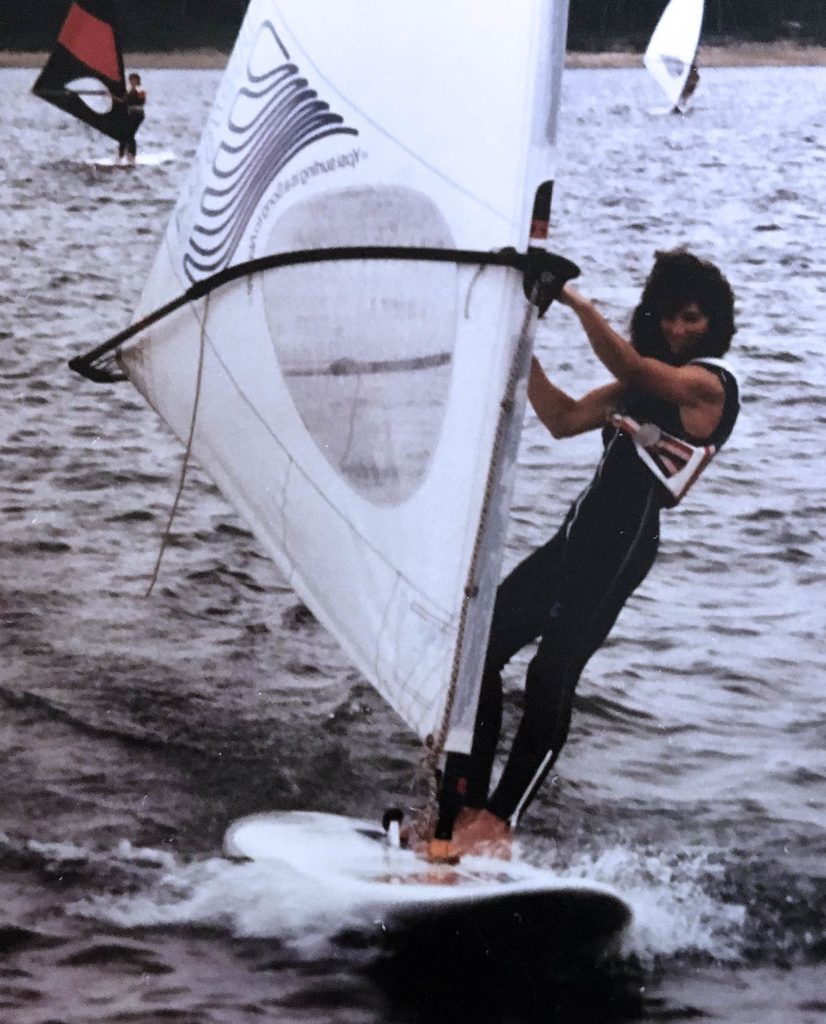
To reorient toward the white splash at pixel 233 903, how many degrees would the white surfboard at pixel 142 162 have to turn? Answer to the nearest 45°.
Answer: approximately 90° to its right

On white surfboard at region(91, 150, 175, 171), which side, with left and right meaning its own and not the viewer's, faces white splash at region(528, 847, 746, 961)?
right

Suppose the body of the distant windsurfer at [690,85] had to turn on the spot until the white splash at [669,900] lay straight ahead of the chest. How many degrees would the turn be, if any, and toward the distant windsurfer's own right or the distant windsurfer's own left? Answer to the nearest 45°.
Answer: approximately 90° to the distant windsurfer's own left

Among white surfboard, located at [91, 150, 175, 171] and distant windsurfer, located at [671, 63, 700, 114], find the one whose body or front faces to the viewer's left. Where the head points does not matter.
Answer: the distant windsurfer

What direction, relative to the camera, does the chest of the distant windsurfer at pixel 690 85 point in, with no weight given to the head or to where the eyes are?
to the viewer's left

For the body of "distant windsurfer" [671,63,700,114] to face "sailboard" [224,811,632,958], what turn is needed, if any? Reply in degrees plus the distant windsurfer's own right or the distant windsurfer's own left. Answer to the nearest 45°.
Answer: approximately 90° to the distant windsurfer's own left

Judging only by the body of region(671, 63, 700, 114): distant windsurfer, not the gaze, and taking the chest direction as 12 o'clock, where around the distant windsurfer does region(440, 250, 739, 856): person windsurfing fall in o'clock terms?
The person windsurfing is roughly at 9 o'clock from the distant windsurfer.

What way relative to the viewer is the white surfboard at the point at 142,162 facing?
to the viewer's right
